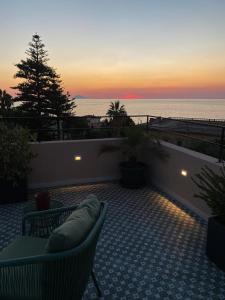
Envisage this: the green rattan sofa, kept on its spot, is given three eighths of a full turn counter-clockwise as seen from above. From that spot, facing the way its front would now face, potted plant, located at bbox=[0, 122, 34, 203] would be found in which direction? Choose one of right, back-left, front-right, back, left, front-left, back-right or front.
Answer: back-left

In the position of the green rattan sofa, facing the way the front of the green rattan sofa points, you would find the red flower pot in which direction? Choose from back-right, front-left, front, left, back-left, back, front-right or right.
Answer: right

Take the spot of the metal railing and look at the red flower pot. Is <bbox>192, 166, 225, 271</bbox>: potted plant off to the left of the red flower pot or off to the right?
left

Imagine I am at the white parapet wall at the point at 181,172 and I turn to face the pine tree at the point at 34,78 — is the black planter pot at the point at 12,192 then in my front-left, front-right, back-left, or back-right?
front-left

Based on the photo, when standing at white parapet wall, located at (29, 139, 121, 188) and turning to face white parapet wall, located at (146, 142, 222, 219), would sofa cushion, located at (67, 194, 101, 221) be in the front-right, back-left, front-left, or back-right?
front-right

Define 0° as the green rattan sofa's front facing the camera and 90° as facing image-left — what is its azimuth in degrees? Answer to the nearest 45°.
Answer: approximately 90°

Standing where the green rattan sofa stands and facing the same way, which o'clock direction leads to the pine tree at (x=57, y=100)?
The pine tree is roughly at 3 o'clock from the green rattan sofa.

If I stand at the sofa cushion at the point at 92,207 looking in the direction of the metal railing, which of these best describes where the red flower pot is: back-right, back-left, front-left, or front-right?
front-left

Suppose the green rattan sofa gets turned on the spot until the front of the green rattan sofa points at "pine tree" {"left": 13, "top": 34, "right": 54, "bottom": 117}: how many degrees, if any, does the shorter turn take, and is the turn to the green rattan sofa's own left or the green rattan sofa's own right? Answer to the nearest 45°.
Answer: approximately 90° to the green rattan sofa's own right
